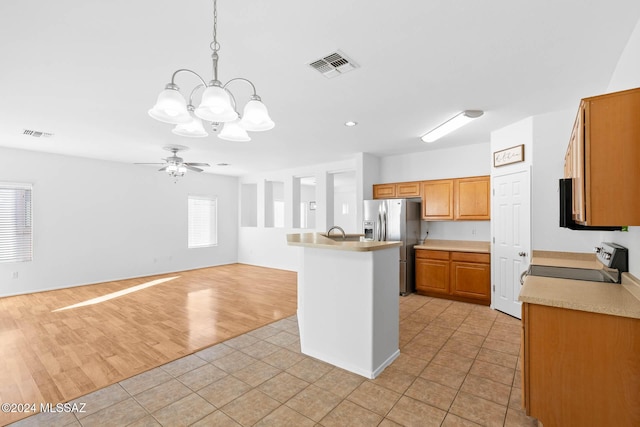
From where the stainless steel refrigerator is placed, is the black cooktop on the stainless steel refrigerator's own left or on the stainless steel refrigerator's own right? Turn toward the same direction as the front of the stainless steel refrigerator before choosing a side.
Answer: on the stainless steel refrigerator's own left

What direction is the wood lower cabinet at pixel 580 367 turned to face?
to the viewer's left

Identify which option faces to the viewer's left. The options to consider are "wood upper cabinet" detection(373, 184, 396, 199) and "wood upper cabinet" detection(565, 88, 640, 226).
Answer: "wood upper cabinet" detection(565, 88, 640, 226)

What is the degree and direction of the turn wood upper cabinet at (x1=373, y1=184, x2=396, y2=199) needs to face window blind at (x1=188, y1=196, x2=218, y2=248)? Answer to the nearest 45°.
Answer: approximately 90° to its right

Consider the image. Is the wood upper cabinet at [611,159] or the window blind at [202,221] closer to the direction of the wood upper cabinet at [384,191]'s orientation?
the wood upper cabinet
